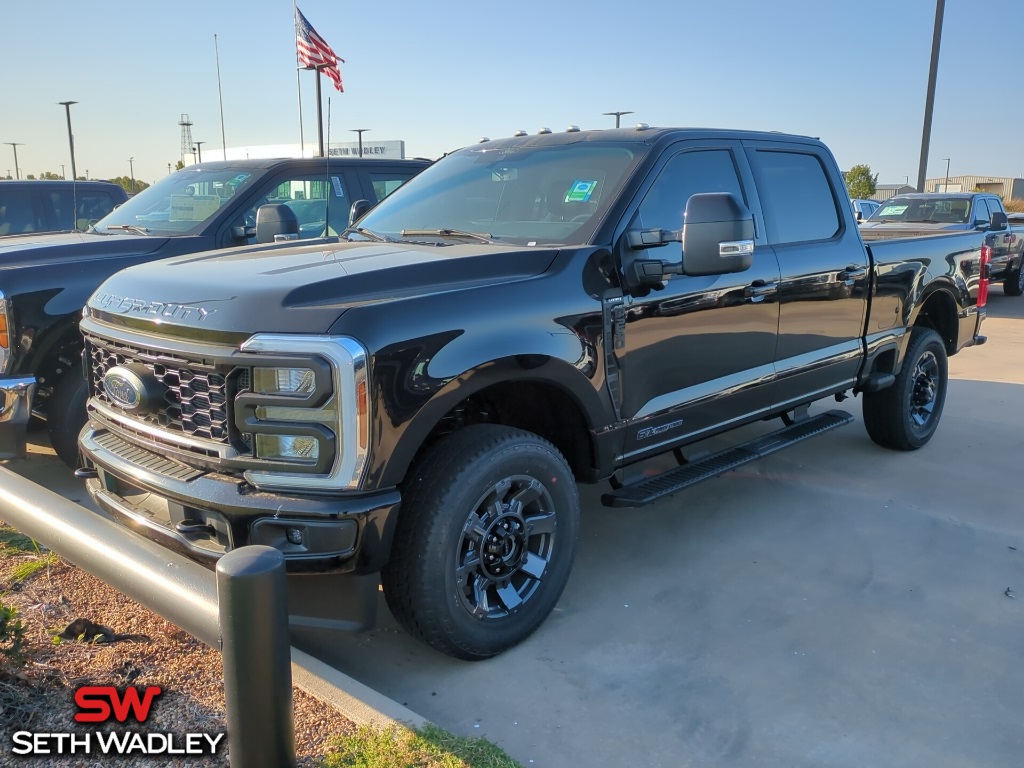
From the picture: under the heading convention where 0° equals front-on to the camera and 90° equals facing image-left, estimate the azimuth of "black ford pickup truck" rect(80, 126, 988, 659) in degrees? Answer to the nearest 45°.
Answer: approximately 45°

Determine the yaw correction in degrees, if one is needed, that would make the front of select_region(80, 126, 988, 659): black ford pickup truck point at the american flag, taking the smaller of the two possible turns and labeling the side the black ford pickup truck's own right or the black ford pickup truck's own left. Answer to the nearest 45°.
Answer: approximately 135° to the black ford pickup truck's own right

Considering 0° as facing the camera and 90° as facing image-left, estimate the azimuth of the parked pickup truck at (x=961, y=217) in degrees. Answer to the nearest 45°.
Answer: approximately 45°

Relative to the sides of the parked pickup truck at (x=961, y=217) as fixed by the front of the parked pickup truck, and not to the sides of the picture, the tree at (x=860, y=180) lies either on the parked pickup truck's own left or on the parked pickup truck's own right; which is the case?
on the parked pickup truck's own right

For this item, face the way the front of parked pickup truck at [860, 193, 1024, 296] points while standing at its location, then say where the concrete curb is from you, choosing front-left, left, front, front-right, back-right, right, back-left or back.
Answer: front-left

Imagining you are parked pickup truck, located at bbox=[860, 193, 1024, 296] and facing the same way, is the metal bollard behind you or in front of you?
in front

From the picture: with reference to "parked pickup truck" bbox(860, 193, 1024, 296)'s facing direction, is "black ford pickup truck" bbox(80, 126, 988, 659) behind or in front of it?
in front

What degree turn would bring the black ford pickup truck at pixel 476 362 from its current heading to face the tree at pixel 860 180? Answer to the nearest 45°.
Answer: approximately 135° to its right

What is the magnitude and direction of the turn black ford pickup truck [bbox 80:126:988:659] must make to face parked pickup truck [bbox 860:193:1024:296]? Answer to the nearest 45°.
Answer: approximately 180°

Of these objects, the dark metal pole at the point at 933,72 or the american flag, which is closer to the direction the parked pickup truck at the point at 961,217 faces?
the american flag

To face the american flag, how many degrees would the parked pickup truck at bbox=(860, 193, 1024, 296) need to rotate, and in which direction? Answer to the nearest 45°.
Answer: approximately 45° to its right

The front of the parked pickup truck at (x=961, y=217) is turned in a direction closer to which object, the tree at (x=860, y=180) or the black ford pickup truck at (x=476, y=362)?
the black ford pickup truck

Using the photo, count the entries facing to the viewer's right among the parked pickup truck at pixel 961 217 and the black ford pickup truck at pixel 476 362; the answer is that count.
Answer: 0

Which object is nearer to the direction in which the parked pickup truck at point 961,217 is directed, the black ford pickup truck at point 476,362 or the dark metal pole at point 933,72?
the black ford pickup truck
